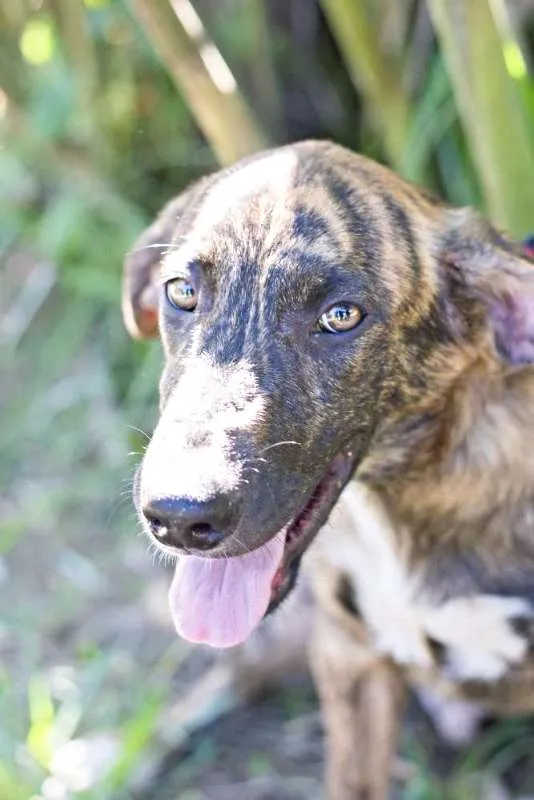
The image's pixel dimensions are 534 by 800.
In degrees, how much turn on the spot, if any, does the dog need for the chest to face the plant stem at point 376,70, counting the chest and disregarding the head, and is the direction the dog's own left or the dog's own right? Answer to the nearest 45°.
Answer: approximately 135° to the dog's own right

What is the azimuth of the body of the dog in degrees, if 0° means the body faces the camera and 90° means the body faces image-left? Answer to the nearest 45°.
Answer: approximately 45°

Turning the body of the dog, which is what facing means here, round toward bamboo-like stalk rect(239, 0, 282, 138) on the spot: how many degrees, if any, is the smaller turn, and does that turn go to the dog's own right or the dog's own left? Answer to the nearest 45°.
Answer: approximately 135° to the dog's own right

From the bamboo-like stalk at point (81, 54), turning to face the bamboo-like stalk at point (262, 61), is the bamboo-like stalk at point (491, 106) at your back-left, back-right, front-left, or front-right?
front-right

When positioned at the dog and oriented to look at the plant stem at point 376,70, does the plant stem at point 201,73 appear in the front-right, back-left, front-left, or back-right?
front-left
